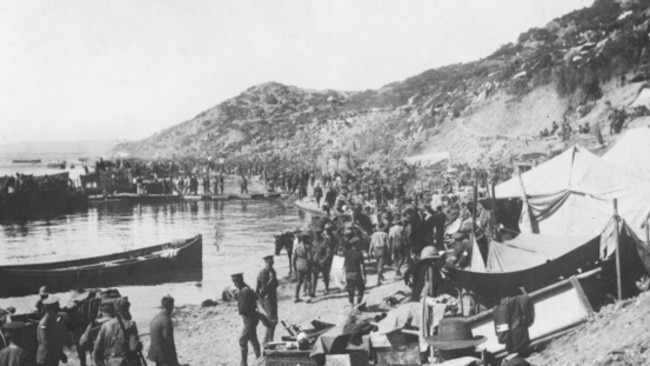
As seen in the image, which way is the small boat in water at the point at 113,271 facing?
to the viewer's right

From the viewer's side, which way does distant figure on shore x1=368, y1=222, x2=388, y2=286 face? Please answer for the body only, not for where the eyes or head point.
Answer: away from the camera

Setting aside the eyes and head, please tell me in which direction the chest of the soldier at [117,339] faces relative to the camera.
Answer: away from the camera

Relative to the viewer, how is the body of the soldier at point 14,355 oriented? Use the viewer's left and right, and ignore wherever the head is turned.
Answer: facing away from the viewer

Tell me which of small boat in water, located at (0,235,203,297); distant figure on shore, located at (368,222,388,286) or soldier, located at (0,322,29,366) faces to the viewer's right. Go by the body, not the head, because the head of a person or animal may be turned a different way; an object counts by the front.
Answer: the small boat in water

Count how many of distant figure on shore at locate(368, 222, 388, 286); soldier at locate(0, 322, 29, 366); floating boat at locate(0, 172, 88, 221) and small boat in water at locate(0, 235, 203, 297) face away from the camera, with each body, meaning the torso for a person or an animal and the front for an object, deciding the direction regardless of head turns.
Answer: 2

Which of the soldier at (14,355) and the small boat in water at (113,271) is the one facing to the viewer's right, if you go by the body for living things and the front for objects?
the small boat in water

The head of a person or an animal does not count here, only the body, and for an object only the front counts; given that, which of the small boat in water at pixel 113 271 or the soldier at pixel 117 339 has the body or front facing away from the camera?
the soldier
